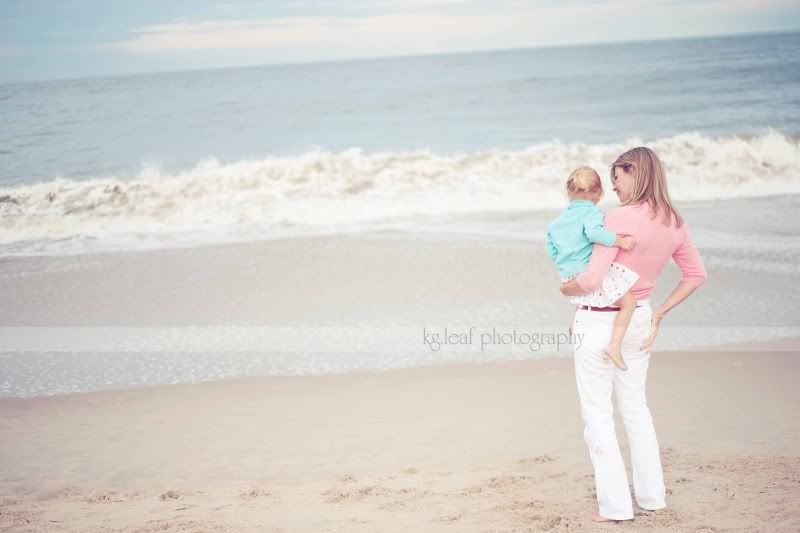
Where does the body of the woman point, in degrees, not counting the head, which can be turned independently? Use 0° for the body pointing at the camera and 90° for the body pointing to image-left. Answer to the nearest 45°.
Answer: approximately 135°

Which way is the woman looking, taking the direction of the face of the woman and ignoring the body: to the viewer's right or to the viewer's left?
to the viewer's left

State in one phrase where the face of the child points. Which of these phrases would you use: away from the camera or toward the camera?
away from the camera

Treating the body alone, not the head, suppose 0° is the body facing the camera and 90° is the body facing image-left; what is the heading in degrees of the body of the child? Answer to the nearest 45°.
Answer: approximately 225°
